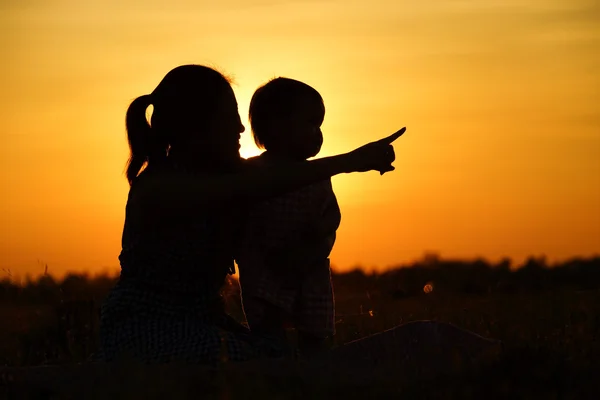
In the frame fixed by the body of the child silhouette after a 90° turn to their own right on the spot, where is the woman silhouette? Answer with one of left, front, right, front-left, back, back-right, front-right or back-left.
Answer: right

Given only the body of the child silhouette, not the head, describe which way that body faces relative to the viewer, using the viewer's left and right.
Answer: facing away from the viewer and to the right of the viewer
